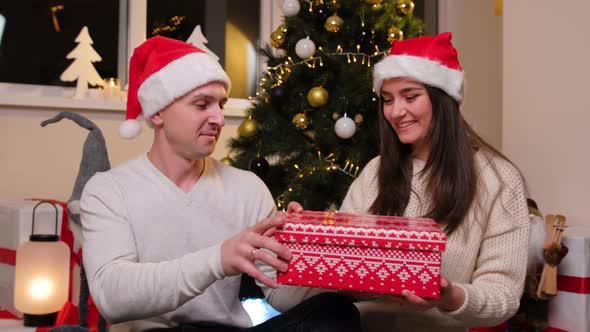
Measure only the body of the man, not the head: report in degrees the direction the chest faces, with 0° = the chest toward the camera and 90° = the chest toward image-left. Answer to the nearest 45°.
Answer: approximately 315°

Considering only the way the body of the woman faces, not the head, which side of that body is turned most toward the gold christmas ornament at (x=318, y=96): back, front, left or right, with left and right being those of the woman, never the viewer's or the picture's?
right

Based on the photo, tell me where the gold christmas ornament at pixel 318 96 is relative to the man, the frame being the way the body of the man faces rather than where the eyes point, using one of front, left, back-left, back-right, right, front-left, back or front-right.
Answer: left

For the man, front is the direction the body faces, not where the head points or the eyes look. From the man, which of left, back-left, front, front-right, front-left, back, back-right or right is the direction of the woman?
front-left

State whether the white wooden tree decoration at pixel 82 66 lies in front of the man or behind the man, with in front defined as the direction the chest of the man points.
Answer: behind

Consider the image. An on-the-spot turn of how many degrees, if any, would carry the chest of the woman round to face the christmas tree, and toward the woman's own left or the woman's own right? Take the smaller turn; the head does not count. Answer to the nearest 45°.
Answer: approximately 90° to the woman's own right

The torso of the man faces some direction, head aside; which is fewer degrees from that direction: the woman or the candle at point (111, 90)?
the woman

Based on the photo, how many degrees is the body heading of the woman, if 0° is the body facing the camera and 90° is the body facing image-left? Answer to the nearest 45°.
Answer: approximately 45°
